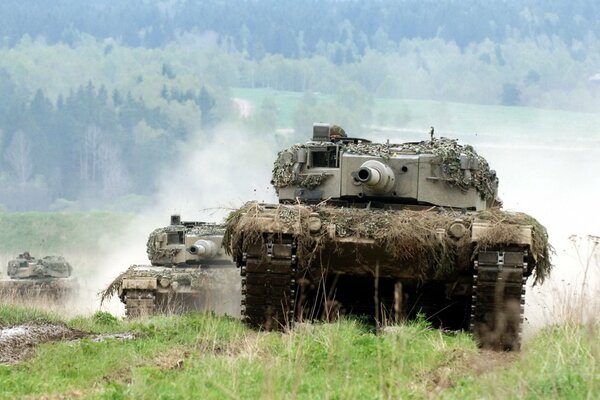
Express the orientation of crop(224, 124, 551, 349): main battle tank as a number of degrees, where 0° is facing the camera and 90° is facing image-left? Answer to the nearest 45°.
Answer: approximately 0°
